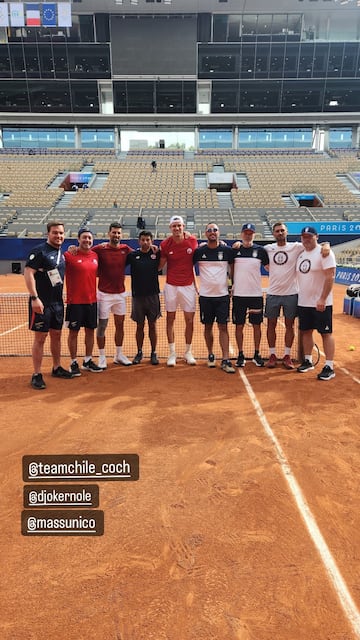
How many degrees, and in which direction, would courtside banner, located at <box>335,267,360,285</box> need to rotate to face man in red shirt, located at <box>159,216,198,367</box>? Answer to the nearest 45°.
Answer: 0° — it already faces them

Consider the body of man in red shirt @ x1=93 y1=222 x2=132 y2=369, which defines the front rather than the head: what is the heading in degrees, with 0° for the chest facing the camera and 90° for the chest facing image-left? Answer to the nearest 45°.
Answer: approximately 0°

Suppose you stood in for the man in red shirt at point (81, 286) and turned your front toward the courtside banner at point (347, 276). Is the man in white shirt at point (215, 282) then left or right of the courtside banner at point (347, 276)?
right
